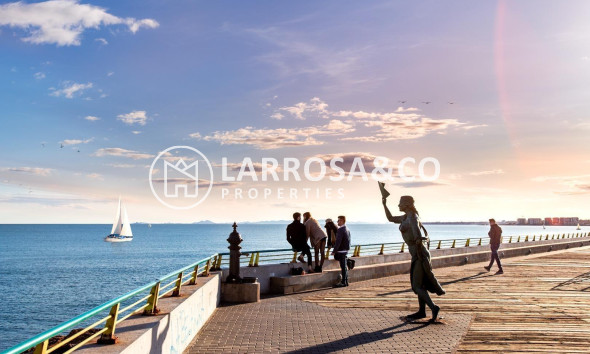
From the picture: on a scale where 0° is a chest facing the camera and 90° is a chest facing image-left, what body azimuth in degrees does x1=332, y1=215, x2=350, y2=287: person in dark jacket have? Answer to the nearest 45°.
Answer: approximately 90°

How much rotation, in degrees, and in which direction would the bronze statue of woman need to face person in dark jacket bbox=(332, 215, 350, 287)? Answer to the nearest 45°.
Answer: approximately 45° to its right

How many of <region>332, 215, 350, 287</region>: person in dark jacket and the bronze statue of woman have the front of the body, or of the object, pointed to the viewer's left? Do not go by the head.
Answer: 2

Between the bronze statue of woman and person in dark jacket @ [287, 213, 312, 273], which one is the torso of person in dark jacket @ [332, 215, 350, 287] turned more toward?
the person in dark jacket

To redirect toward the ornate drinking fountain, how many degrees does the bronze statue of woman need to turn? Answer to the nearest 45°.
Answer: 0° — it already faces it

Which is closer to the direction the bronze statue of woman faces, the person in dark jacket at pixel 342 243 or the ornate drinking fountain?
the ornate drinking fountain

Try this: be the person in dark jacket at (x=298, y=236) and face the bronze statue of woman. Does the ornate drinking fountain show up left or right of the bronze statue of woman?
right

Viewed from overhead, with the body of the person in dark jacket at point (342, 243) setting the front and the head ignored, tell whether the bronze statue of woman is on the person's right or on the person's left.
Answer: on the person's left

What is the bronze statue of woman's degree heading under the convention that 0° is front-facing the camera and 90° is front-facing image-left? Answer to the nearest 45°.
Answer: approximately 90°
